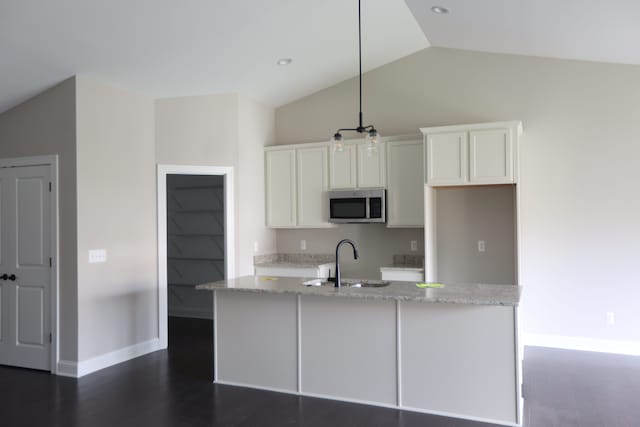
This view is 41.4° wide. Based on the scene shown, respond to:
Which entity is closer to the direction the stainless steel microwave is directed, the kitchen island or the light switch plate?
the kitchen island

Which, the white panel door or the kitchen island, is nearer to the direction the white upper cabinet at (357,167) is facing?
the kitchen island

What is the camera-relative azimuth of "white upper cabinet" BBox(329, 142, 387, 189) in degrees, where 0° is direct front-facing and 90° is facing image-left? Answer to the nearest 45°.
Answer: approximately 0°

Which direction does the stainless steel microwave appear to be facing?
toward the camera

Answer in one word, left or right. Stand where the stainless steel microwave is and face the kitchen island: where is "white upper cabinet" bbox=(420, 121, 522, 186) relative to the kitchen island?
left

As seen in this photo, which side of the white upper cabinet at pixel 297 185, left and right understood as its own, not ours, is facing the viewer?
front

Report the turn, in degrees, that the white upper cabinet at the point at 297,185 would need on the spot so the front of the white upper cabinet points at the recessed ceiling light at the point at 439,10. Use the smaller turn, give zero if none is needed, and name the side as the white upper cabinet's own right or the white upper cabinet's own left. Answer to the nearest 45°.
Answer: approximately 45° to the white upper cabinet's own left

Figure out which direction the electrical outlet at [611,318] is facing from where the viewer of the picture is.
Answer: facing the viewer

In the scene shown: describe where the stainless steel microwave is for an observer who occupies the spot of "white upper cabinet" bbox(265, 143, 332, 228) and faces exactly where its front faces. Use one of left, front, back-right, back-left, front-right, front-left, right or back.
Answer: front-left
